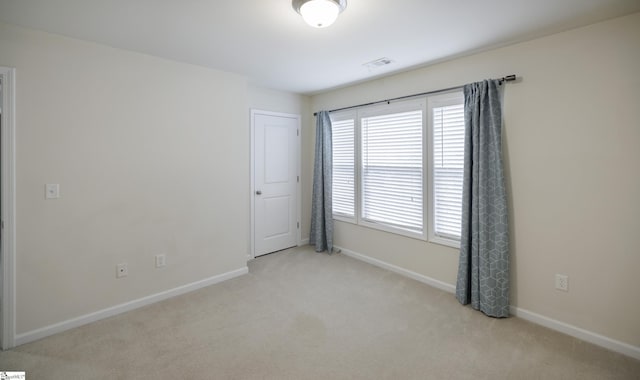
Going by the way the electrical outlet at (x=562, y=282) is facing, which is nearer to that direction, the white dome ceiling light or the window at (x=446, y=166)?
the white dome ceiling light

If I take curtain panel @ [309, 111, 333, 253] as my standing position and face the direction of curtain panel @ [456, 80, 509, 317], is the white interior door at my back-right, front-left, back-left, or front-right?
back-right

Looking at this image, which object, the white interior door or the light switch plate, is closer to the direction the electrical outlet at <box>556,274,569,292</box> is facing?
the light switch plate

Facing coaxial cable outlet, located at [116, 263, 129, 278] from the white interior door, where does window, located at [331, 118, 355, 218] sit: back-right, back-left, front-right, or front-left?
back-left

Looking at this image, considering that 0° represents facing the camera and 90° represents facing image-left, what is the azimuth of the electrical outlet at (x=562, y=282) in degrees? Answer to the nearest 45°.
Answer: approximately 45°

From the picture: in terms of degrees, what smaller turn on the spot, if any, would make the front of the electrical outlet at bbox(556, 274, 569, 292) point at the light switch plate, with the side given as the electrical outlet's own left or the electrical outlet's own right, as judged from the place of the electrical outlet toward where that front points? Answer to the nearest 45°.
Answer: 0° — it already faces it

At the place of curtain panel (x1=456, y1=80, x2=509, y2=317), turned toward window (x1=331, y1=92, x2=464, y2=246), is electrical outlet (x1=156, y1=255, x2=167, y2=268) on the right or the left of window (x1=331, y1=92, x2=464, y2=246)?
left
